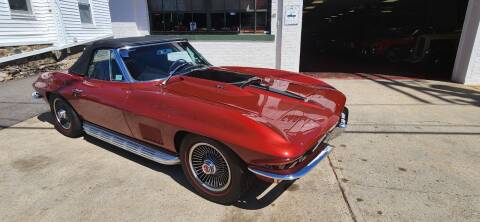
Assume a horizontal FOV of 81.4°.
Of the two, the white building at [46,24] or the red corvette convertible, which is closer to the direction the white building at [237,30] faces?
the red corvette convertible

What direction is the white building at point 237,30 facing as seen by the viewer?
toward the camera

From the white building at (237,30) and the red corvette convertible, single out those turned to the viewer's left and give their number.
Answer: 0

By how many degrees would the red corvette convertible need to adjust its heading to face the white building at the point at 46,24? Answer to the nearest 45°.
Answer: approximately 180°

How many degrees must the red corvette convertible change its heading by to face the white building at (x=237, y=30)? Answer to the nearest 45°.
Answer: approximately 135° to its left

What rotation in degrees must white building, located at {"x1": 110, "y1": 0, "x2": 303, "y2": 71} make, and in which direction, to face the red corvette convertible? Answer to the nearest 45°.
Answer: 0° — it already faces it

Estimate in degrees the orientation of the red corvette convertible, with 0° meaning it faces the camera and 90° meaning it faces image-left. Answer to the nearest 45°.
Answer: approximately 315°

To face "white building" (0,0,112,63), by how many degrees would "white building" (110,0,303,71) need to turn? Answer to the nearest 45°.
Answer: approximately 135° to its right
